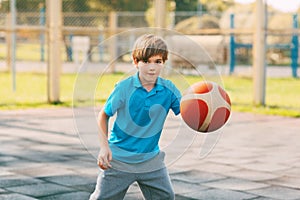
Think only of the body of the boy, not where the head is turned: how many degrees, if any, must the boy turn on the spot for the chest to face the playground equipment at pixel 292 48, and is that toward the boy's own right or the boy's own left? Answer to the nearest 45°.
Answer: approximately 180°

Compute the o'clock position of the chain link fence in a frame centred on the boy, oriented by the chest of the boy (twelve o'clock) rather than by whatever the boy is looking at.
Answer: The chain link fence is roughly at 6 o'clock from the boy.

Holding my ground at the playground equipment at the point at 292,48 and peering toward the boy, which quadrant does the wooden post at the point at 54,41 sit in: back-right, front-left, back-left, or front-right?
front-right

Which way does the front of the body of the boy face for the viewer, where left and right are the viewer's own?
facing the viewer

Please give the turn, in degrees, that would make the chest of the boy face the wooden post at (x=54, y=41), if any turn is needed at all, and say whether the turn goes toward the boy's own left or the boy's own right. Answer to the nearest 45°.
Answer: approximately 180°
